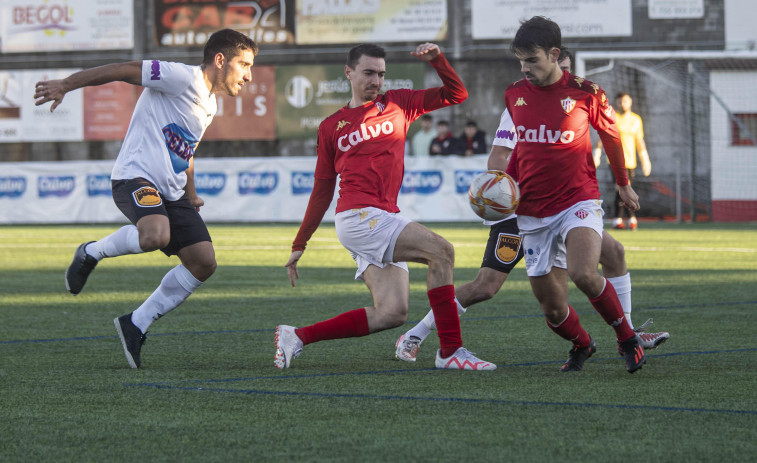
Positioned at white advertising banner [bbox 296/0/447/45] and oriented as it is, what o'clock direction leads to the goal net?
The goal net is roughly at 10 o'clock from the white advertising banner.

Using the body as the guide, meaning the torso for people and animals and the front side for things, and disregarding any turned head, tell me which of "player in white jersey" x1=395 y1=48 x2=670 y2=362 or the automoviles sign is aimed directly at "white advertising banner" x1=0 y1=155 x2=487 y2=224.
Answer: the automoviles sign

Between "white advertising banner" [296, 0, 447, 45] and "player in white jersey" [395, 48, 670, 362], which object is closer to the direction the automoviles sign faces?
the player in white jersey

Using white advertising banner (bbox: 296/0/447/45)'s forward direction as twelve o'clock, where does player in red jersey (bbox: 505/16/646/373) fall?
The player in red jersey is roughly at 12 o'clock from the white advertising banner.

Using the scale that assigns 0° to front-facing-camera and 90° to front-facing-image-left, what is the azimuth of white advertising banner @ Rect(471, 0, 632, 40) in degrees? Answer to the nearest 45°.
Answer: approximately 0°
